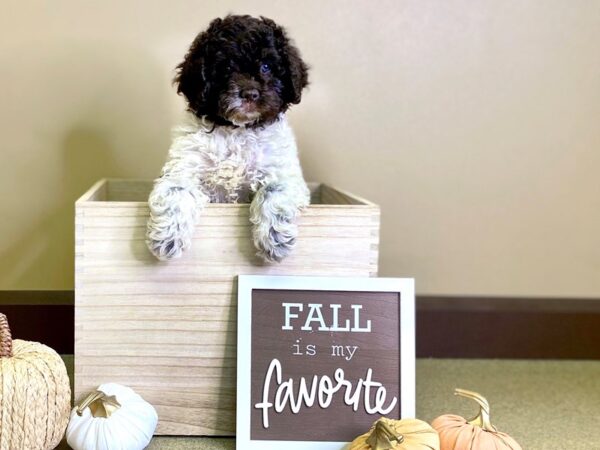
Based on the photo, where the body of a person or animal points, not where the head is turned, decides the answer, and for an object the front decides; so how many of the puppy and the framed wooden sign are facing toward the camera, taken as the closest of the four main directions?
2

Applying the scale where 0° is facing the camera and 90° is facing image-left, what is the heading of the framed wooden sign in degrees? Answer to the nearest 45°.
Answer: approximately 0°

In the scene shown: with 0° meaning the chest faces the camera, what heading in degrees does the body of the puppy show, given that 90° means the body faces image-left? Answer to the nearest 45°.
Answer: approximately 0°
